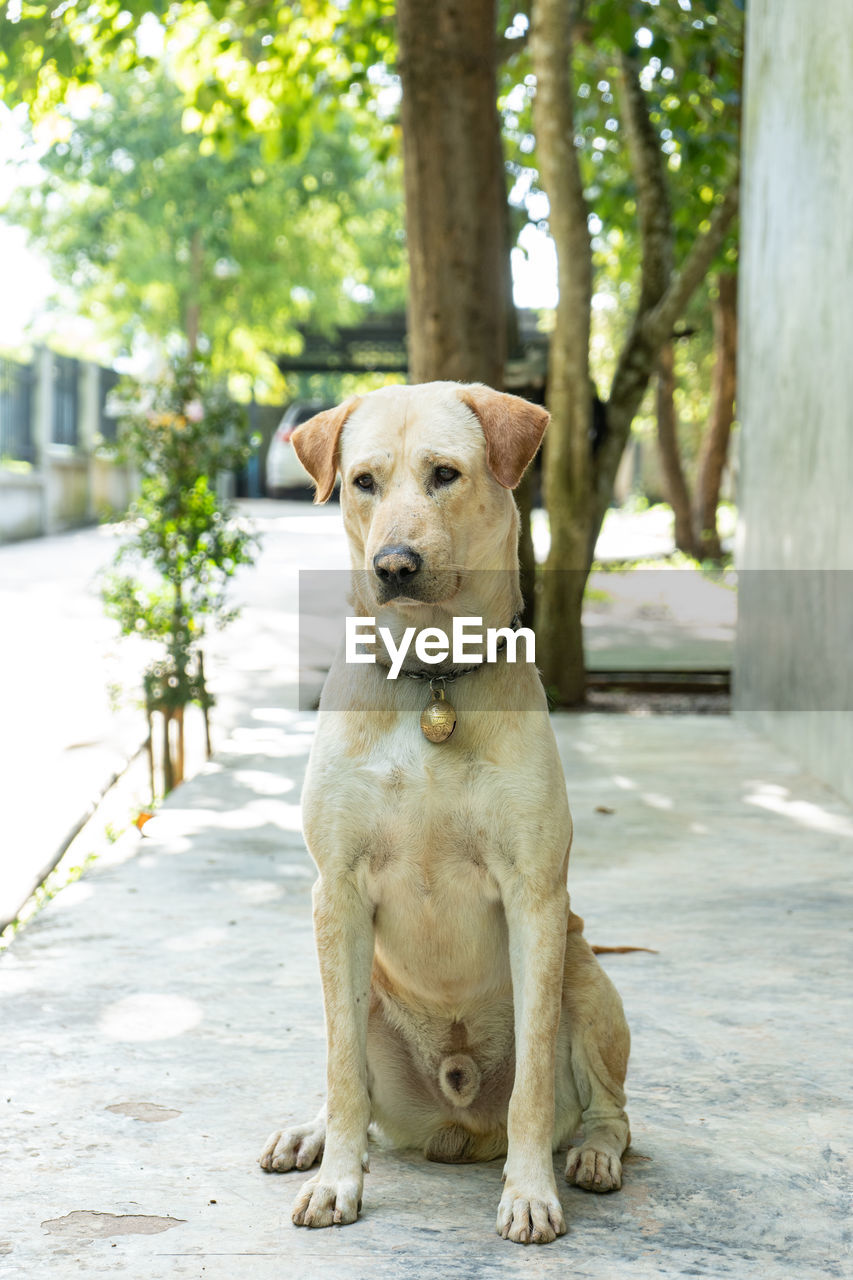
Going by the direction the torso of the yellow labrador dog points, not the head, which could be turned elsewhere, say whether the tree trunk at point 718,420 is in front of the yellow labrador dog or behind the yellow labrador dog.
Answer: behind

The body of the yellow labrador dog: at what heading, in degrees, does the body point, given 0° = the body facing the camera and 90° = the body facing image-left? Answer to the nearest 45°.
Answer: approximately 0°

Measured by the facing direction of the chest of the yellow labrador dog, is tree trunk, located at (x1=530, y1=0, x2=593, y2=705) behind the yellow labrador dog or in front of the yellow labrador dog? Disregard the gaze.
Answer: behind

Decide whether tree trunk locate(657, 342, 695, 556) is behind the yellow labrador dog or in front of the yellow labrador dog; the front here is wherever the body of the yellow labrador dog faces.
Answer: behind

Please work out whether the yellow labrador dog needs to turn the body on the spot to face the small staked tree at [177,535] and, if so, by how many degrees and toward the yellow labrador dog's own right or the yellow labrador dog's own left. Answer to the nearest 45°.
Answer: approximately 180°

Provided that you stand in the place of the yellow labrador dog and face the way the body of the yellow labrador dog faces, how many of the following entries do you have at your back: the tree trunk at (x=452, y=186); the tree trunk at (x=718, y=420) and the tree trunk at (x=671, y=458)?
3

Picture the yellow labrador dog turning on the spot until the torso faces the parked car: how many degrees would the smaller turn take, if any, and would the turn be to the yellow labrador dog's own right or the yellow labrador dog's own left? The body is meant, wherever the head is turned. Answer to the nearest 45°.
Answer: approximately 180°

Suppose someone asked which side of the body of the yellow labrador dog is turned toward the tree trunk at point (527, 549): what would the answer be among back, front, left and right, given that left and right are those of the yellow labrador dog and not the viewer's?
back
